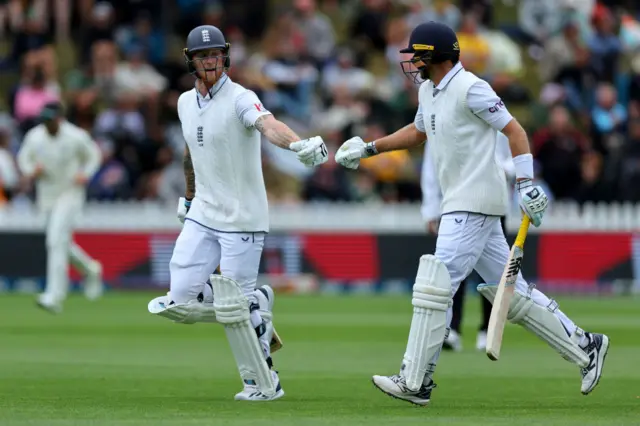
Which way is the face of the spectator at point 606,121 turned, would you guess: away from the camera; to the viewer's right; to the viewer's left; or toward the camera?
toward the camera

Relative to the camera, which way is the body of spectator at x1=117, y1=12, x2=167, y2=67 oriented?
toward the camera

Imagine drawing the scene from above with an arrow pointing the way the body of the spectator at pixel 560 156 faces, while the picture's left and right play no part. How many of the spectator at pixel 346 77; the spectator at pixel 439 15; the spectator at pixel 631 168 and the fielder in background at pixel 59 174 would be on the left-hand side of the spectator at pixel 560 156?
1

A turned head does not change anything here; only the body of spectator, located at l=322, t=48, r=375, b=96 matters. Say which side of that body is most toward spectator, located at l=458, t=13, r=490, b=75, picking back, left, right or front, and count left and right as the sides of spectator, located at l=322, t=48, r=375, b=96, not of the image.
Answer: left

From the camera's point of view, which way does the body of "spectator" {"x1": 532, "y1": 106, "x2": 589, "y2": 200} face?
toward the camera

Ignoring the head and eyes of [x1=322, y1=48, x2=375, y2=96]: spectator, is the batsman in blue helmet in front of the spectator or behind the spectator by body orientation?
in front

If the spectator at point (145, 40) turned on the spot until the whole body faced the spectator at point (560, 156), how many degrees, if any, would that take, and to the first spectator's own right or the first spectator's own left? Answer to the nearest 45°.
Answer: approximately 45° to the first spectator's own left

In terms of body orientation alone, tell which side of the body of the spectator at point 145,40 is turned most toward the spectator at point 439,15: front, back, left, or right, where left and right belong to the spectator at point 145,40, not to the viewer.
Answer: left

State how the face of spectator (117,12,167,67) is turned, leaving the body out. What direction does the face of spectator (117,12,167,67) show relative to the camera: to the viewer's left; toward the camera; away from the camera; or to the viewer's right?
toward the camera

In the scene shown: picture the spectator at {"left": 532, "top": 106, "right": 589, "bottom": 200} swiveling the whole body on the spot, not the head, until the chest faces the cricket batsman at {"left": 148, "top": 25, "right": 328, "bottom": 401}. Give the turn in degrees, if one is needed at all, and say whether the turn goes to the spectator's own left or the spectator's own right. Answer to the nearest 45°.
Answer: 0° — they already face them

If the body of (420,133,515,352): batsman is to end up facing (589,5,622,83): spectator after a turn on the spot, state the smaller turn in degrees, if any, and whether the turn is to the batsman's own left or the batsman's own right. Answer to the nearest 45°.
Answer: approximately 180°
